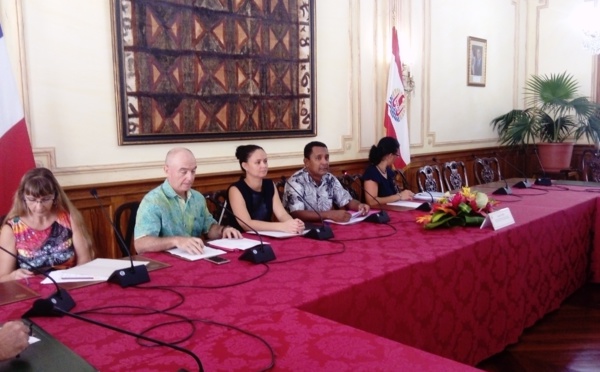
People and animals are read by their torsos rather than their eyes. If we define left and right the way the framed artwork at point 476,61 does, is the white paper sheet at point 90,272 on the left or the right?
on its right

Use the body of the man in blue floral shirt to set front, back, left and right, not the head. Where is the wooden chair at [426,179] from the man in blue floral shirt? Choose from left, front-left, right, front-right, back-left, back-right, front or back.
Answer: left

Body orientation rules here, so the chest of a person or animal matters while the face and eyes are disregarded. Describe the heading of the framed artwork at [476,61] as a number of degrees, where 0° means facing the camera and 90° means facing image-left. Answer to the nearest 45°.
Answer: approximately 315°

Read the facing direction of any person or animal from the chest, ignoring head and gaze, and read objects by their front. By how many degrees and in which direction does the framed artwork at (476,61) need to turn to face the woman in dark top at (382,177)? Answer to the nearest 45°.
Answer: approximately 45° to its right

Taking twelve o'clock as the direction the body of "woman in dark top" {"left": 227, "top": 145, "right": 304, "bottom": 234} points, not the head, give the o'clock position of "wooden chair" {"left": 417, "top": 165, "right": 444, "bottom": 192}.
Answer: The wooden chair is roughly at 9 o'clock from the woman in dark top.

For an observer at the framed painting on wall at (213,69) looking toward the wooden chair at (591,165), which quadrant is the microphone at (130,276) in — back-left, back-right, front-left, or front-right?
back-right

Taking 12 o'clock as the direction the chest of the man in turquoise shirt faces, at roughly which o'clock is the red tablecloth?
The red tablecloth is roughly at 12 o'clock from the man in turquoise shirt.

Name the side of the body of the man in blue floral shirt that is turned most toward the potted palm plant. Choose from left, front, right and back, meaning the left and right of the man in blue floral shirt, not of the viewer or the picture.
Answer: left

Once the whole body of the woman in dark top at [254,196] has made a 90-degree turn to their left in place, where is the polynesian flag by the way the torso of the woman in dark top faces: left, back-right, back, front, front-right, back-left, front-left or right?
front

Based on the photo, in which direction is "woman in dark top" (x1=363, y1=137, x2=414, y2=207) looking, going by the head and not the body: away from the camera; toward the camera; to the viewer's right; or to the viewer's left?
to the viewer's right

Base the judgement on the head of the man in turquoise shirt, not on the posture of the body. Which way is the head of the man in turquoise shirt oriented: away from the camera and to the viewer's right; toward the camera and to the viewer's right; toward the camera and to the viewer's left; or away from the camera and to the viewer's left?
toward the camera and to the viewer's right

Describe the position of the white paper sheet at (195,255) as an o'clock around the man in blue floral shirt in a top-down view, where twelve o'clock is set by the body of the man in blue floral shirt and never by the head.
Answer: The white paper sheet is roughly at 2 o'clock from the man in blue floral shirt.
